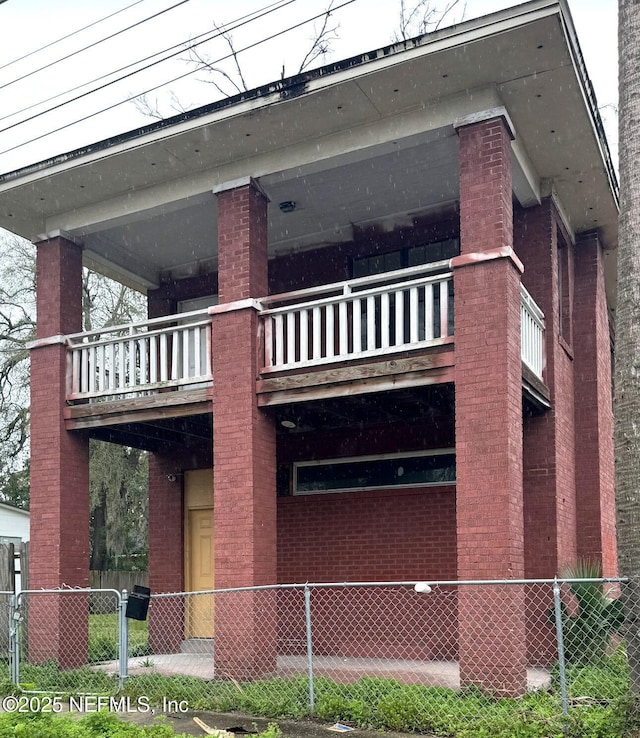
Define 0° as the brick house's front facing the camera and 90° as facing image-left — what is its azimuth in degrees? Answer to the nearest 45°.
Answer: approximately 45°

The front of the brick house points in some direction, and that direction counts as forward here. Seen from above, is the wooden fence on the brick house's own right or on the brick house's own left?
on the brick house's own right

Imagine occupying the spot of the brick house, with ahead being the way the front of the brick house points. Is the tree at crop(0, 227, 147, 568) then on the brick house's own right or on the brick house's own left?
on the brick house's own right

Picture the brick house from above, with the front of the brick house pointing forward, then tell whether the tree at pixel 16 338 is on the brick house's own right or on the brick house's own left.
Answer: on the brick house's own right

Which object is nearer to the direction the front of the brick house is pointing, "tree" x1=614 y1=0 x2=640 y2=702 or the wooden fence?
the tree
